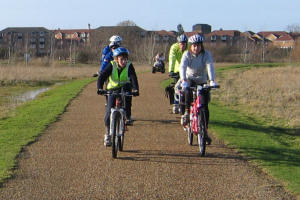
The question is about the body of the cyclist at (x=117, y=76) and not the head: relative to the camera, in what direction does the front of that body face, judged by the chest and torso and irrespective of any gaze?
toward the camera

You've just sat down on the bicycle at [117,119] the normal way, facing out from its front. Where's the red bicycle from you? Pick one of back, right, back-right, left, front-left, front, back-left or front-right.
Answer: left

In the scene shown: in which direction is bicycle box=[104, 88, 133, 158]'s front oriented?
toward the camera

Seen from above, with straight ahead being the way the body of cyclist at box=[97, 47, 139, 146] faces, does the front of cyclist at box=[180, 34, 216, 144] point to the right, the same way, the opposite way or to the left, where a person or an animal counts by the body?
the same way

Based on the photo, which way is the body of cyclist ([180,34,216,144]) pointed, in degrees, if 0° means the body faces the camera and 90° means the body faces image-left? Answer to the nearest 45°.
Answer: approximately 0°

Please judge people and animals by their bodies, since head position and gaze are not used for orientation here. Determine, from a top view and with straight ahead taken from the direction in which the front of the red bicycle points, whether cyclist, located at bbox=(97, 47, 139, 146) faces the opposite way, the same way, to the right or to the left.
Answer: the same way

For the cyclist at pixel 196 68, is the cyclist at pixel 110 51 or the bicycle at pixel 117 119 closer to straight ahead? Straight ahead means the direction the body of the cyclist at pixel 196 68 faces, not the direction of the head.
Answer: the bicycle

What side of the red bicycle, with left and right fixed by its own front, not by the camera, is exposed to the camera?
front

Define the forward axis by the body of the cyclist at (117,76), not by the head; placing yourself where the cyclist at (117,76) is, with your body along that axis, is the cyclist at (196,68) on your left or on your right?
on your left

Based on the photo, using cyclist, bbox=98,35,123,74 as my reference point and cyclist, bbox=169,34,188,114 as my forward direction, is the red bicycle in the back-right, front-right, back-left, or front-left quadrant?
front-right

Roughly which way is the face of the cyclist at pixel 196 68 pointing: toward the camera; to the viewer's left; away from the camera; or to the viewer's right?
toward the camera

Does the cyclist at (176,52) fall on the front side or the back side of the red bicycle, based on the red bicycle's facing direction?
on the back side

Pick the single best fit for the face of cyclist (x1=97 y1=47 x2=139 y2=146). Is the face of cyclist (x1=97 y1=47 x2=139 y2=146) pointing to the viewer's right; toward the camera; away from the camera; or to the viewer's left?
toward the camera
